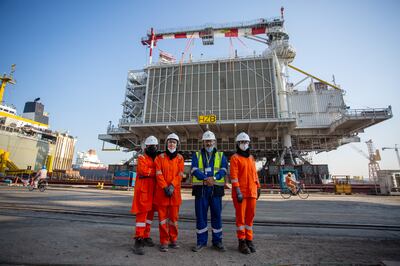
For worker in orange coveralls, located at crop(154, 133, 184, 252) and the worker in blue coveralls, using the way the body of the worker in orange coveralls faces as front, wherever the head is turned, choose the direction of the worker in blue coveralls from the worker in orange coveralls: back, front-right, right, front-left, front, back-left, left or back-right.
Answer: left

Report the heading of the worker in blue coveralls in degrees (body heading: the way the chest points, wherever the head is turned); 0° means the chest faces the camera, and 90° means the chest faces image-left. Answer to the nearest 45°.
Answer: approximately 0°

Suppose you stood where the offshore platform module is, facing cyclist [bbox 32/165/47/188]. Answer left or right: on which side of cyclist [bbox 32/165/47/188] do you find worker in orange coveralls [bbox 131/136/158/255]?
left

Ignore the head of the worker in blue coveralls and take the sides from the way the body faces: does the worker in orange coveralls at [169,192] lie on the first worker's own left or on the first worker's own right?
on the first worker's own right

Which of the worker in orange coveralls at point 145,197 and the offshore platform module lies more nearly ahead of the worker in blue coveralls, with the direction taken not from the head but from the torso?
the worker in orange coveralls

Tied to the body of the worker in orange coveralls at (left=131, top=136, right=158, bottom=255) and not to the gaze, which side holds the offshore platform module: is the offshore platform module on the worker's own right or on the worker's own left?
on the worker's own left

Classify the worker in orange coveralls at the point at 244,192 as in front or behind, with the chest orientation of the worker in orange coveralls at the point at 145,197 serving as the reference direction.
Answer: in front

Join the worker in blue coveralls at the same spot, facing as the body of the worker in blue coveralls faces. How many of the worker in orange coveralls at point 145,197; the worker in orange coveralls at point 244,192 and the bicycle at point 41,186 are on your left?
1

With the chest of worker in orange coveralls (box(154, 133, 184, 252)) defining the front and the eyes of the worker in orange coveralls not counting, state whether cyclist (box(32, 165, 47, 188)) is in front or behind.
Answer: behind

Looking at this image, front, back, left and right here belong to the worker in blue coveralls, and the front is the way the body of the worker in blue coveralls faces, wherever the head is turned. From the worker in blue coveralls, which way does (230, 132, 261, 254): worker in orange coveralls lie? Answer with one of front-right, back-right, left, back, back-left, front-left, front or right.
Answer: left

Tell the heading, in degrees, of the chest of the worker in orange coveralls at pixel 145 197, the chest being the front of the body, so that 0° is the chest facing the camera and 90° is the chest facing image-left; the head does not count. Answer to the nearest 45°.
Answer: approximately 315°

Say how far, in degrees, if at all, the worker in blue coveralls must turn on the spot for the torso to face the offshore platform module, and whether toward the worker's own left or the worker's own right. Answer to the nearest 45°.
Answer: approximately 180°

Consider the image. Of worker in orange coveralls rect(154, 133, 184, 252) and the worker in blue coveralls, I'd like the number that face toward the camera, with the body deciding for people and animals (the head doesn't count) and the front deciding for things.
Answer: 2

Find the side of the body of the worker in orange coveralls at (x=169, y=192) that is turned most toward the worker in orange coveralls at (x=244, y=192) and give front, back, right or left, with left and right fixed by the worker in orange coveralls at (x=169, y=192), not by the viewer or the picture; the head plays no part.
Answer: left
